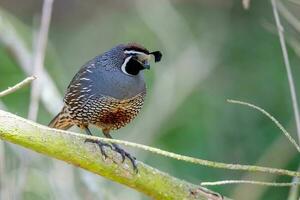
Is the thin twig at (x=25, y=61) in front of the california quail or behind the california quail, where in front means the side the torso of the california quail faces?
behind

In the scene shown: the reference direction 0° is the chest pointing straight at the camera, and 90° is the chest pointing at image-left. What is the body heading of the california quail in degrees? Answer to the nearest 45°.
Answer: approximately 315°
